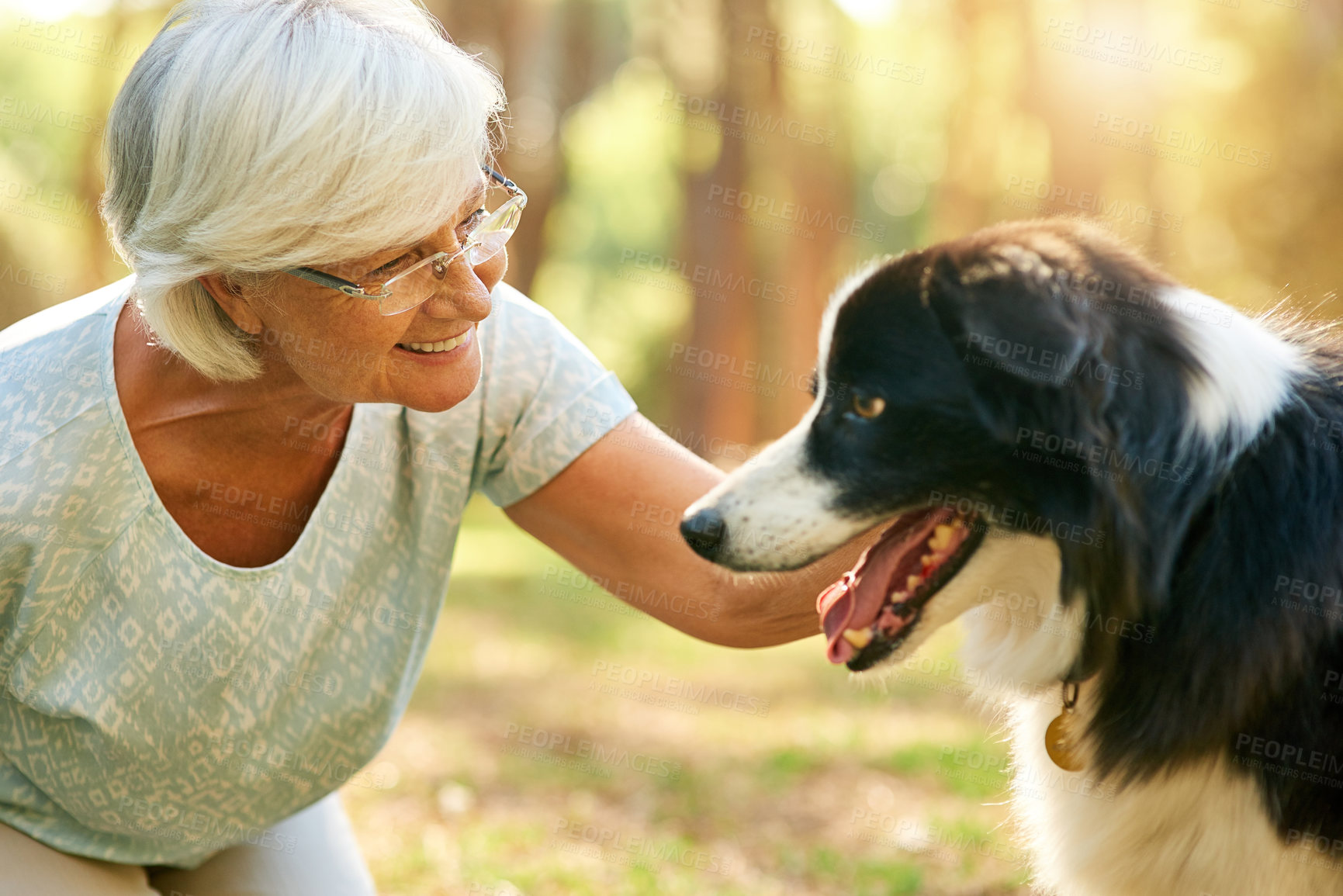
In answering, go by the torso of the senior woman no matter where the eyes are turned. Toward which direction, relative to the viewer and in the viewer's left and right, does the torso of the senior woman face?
facing the viewer and to the right of the viewer

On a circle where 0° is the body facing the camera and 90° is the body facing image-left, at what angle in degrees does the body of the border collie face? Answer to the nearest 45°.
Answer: approximately 90°

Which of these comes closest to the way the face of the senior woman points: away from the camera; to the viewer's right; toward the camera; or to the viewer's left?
to the viewer's right

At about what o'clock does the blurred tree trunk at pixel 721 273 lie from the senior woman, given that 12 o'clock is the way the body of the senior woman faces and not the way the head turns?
The blurred tree trunk is roughly at 8 o'clock from the senior woman.

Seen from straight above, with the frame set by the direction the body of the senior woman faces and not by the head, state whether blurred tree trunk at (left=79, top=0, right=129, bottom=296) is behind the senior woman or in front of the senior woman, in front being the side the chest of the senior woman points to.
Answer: behind

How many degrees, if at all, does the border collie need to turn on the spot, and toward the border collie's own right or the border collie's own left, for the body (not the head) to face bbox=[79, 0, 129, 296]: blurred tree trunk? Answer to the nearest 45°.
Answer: approximately 45° to the border collie's own right

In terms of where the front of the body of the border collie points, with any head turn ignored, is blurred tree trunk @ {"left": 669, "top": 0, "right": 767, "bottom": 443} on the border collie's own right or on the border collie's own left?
on the border collie's own right

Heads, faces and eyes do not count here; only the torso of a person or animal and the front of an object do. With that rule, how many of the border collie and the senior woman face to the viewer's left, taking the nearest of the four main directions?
1
